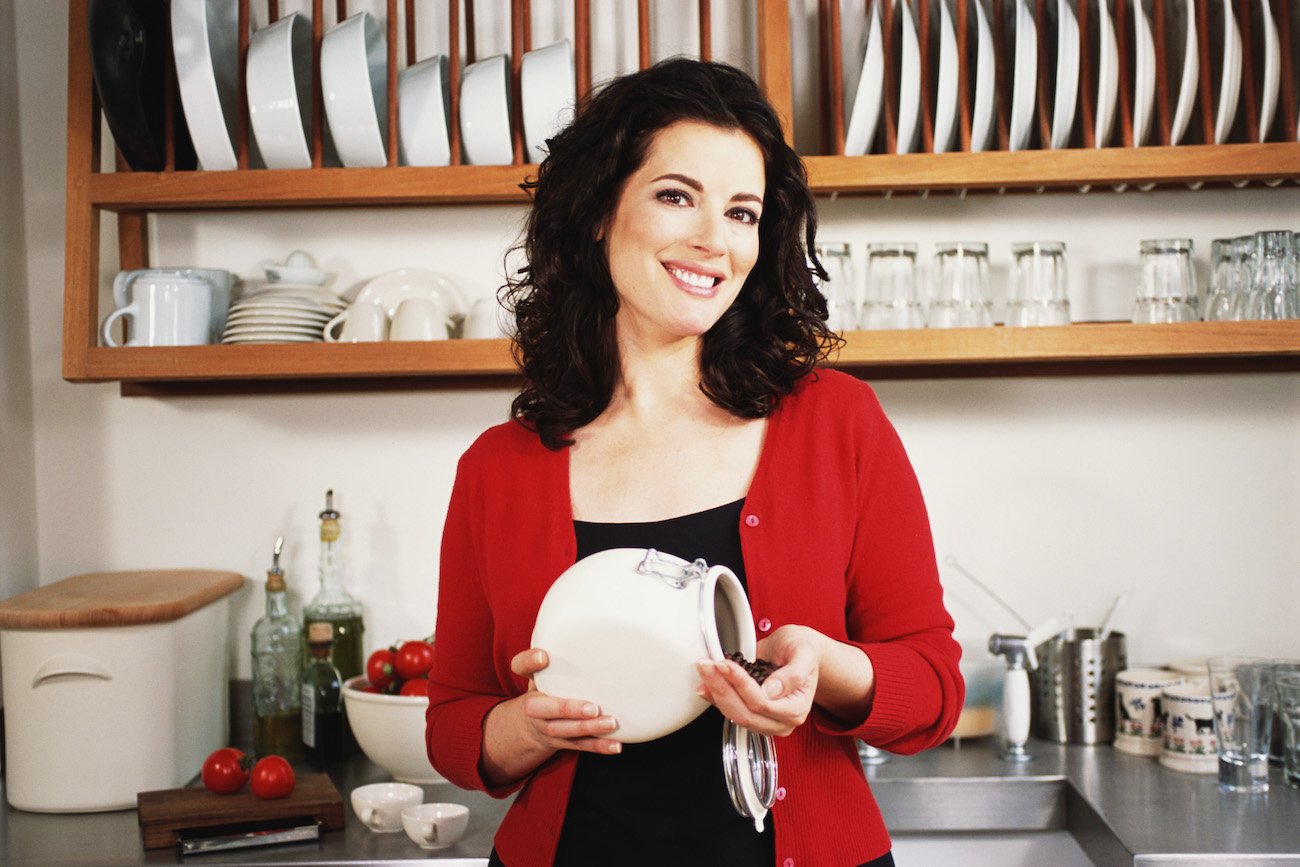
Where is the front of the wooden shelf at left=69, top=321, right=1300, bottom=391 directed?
toward the camera

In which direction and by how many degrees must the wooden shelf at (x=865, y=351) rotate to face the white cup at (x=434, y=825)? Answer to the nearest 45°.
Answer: approximately 45° to its right

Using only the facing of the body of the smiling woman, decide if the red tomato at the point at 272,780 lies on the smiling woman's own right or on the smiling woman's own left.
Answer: on the smiling woman's own right

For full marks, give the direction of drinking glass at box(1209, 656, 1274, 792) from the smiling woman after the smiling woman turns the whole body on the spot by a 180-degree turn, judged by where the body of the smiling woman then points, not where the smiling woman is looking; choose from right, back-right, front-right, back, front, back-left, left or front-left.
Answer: front-right

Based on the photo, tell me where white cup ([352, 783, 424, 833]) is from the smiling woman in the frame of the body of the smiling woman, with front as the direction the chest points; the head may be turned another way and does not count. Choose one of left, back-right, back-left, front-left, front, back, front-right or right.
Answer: back-right

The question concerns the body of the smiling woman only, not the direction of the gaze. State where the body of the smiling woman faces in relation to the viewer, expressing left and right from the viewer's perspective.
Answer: facing the viewer

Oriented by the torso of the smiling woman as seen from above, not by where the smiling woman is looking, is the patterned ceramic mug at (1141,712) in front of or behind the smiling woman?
behind

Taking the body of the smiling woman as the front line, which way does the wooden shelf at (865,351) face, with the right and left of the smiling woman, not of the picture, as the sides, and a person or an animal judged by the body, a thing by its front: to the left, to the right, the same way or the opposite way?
the same way

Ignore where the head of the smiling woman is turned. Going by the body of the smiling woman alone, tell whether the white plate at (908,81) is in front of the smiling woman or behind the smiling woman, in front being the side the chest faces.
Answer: behind

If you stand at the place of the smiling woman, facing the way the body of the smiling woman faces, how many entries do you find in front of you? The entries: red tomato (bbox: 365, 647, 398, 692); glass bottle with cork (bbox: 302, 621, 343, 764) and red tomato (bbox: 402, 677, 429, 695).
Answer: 0

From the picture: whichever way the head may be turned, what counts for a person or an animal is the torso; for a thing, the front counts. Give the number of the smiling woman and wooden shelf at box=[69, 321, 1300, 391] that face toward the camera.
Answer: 2
